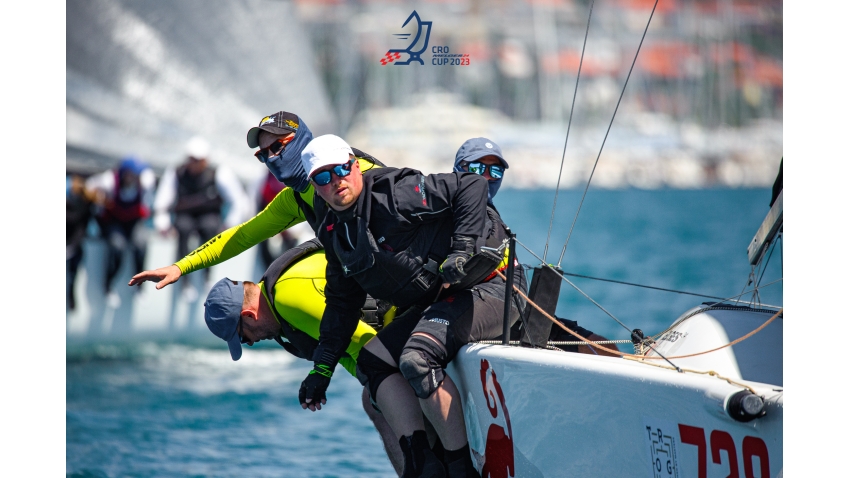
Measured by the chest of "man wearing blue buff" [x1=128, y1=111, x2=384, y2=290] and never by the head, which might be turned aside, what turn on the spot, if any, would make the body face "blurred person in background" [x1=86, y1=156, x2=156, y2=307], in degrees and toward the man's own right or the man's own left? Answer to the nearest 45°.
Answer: approximately 135° to the man's own right

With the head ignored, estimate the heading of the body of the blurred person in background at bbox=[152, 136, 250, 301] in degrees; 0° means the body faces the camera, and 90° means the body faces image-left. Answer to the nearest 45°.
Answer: approximately 0°

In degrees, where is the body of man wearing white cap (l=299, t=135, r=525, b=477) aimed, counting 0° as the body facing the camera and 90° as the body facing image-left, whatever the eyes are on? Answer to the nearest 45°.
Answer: approximately 45°

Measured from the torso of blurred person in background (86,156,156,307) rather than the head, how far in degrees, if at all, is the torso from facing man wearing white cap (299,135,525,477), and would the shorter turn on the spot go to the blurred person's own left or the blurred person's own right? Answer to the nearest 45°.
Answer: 0° — they already face them

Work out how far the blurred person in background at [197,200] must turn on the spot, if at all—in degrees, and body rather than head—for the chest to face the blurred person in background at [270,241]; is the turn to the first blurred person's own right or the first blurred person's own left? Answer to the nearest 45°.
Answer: approximately 135° to the first blurred person's own left

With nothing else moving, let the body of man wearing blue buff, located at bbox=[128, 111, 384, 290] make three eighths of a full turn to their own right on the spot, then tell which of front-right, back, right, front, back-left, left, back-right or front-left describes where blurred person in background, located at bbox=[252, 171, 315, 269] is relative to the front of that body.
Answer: front

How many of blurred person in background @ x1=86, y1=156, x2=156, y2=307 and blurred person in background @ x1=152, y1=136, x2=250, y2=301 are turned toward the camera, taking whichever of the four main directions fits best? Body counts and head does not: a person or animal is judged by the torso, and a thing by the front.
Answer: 2

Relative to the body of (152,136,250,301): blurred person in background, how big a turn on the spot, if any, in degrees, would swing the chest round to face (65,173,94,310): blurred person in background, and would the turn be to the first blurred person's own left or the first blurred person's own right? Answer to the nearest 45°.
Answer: approximately 90° to the first blurred person's own right

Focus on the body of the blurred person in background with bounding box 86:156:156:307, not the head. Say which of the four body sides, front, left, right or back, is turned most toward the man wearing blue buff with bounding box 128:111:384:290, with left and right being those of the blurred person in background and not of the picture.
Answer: front
